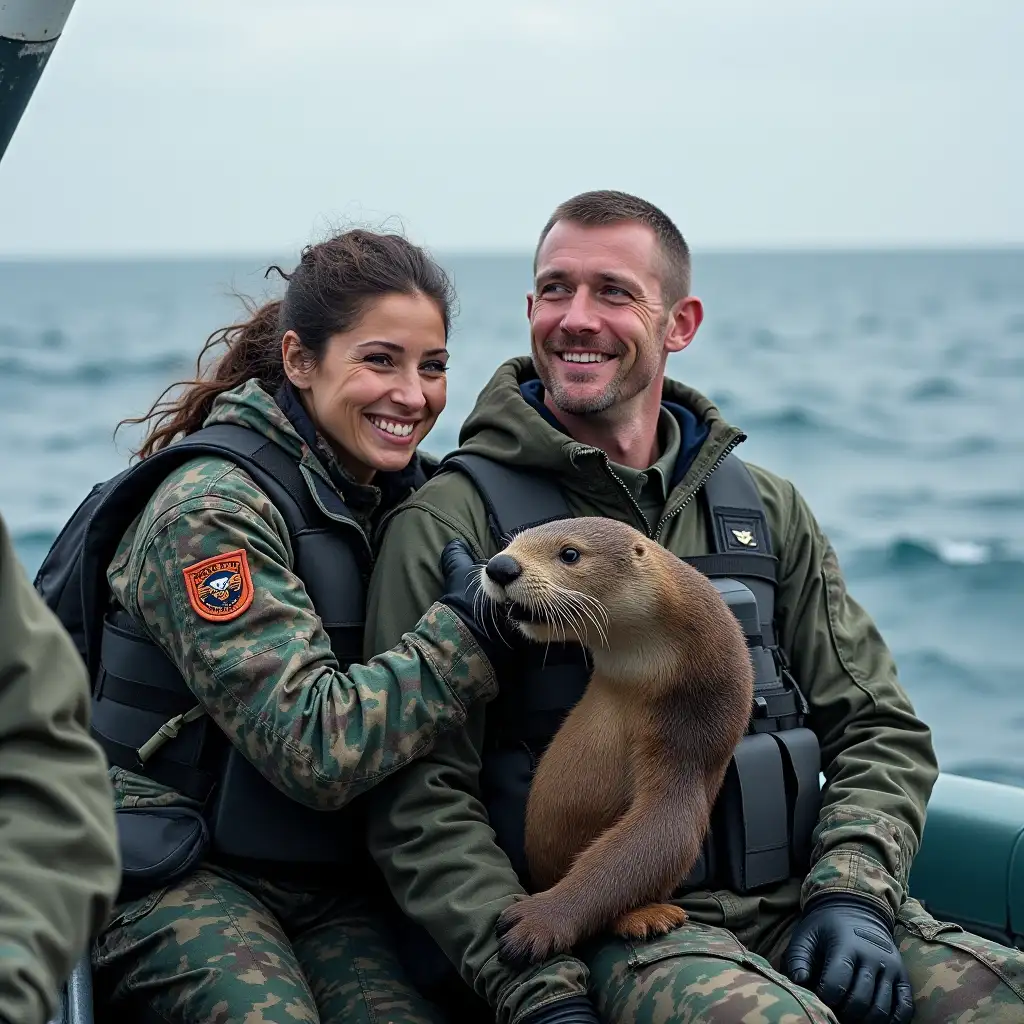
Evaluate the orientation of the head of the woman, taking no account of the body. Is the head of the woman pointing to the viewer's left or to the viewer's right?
to the viewer's right

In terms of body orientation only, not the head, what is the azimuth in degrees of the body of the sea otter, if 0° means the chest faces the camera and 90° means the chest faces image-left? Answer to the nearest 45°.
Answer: approximately 90°

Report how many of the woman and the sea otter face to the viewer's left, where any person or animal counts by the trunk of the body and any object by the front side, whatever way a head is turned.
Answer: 1

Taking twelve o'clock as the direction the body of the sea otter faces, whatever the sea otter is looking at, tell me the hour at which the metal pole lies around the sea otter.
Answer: The metal pole is roughly at 11 o'clock from the sea otter.

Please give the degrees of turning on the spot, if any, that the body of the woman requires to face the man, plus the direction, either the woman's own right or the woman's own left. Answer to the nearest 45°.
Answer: approximately 45° to the woman's own left

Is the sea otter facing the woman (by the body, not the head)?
yes
